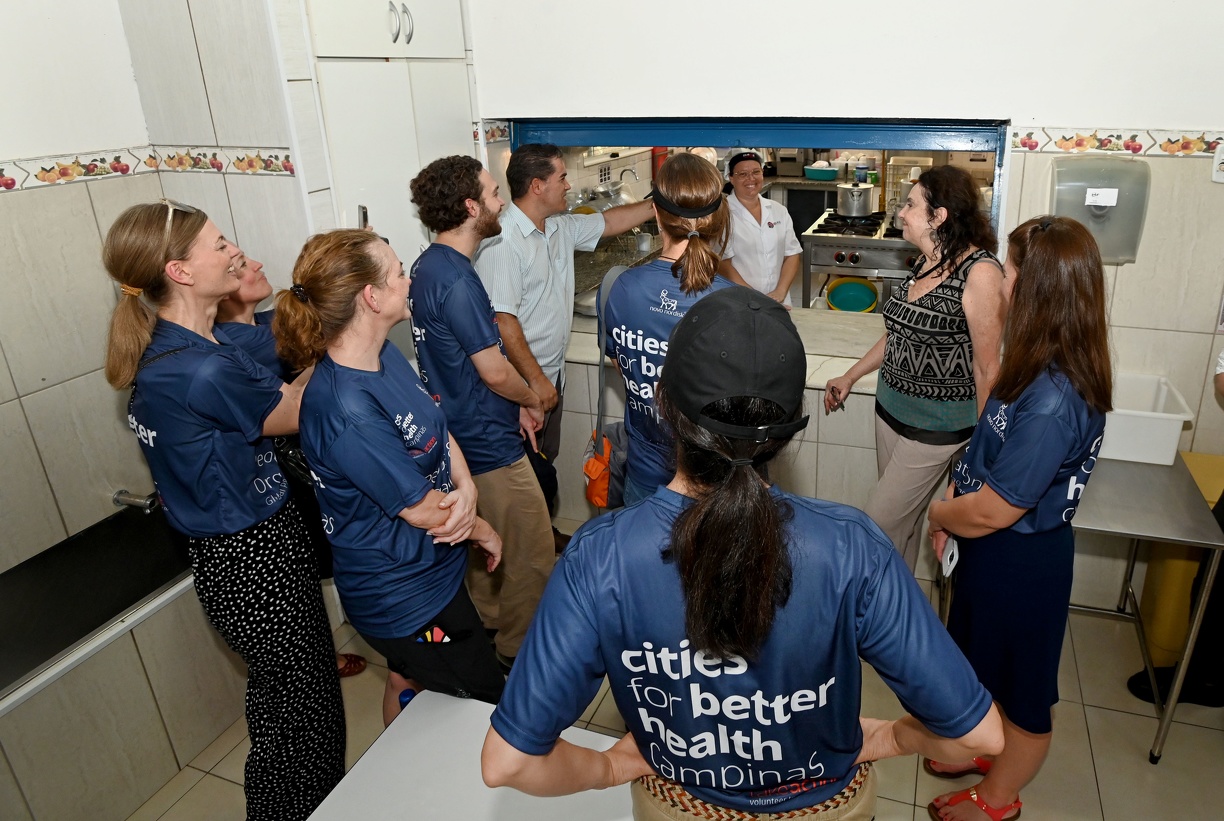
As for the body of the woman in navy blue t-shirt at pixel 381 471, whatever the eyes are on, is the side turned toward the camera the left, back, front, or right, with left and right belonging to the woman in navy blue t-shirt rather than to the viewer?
right

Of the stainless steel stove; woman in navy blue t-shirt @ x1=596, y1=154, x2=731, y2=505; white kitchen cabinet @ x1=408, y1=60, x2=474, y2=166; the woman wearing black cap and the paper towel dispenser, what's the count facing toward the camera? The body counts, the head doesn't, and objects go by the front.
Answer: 3

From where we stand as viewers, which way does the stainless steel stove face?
facing the viewer

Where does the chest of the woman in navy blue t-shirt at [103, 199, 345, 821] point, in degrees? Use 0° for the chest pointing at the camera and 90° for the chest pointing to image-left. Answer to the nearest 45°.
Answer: approximately 270°

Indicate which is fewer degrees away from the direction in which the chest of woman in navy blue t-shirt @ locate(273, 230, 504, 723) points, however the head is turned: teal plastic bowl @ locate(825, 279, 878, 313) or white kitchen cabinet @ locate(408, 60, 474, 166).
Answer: the teal plastic bowl

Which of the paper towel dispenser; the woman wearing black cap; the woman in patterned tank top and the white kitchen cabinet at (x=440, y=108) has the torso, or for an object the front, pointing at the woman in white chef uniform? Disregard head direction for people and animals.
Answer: the woman wearing black cap

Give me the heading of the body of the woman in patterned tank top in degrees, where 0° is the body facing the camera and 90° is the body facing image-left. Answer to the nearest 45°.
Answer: approximately 45°

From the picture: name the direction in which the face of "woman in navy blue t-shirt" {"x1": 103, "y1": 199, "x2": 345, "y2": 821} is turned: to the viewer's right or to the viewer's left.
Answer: to the viewer's right

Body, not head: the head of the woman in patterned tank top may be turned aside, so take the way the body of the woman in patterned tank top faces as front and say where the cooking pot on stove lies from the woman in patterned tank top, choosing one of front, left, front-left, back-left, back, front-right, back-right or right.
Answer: back-right

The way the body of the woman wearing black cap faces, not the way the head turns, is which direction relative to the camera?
away from the camera

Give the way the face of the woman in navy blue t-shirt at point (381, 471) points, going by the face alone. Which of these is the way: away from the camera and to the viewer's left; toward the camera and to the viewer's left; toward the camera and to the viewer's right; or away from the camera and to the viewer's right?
away from the camera and to the viewer's right

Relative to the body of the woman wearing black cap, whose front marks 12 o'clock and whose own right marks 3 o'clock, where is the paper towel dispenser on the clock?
The paper towel dispenser is roughly at 1 o'clock from the woman wearing black cap.

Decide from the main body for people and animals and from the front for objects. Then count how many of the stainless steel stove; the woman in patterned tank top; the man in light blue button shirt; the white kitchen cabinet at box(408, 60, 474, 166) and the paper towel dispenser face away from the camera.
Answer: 0

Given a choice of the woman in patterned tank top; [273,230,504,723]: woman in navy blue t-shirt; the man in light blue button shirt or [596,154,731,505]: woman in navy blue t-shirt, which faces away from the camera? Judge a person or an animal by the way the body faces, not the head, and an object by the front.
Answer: [596,154,731,505]: woman in navy blue t-shirt

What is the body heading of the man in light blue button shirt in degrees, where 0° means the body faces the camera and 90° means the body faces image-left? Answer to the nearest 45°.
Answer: approximately 315°
